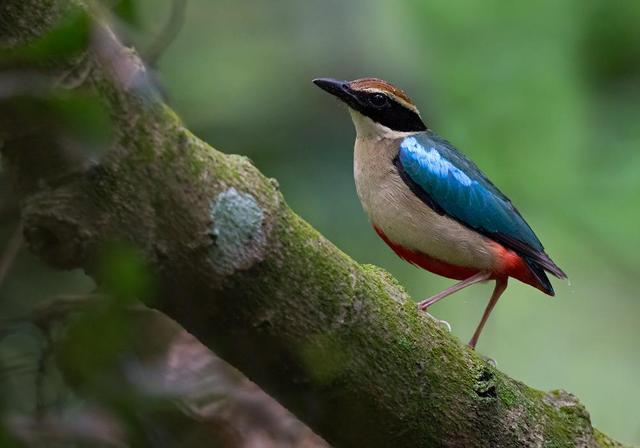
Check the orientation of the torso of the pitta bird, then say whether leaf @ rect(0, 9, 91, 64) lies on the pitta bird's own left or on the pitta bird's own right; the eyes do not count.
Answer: on the pitta bird's own left

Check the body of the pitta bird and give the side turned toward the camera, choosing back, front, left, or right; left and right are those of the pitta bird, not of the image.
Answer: left
